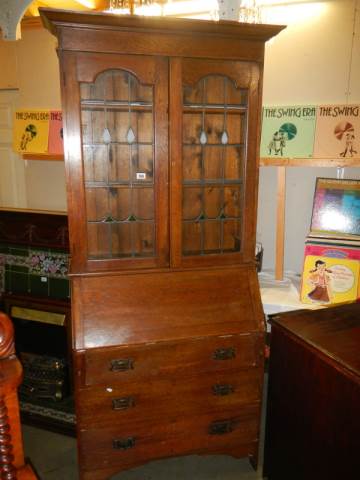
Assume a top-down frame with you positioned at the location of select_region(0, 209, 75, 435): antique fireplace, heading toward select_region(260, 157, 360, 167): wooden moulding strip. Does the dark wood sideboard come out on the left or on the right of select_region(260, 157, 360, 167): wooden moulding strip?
right

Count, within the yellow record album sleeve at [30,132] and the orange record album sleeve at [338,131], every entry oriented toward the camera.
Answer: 2

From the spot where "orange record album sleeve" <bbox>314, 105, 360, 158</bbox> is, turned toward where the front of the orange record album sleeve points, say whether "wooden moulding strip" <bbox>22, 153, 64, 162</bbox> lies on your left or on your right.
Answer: on your right

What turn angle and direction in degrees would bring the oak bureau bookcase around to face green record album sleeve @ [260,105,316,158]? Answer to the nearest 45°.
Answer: approximately 135° to its left

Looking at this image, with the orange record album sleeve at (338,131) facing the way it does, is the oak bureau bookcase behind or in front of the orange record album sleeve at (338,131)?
in front

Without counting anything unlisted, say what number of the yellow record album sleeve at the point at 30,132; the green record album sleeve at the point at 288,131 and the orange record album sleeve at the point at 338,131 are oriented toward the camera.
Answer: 3

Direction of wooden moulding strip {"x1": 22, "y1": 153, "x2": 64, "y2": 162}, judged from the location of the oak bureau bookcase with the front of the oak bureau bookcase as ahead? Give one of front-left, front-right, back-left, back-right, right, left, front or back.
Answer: back-right

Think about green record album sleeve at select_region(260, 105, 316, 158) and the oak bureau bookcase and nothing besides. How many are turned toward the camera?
2

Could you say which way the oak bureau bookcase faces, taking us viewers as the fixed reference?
facing the viewer

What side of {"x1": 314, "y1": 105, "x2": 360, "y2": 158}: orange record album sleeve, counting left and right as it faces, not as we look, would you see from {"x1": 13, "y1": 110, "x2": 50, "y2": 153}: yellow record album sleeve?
right

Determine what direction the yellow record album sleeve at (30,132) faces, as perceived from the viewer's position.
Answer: facing the viewer
